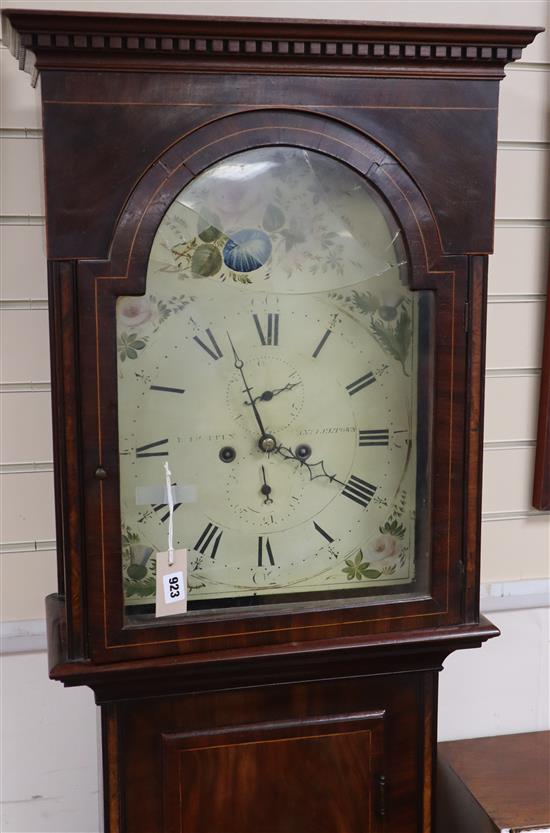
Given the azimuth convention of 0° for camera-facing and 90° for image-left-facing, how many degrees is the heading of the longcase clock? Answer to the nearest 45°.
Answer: approximately 0°

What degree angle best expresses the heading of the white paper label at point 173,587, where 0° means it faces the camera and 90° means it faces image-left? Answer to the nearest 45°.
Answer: approximately 0°
